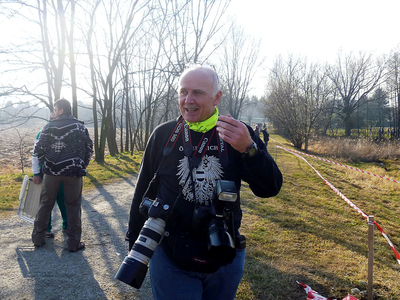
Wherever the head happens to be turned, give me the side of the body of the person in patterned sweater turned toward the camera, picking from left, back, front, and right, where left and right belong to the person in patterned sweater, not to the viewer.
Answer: back

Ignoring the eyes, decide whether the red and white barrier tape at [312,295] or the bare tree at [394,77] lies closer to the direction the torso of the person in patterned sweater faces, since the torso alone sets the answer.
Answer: the bare tree

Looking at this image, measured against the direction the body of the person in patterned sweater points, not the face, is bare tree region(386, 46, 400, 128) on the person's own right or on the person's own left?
on the person's own right

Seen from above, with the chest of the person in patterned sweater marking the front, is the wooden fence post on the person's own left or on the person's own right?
on the person's own right

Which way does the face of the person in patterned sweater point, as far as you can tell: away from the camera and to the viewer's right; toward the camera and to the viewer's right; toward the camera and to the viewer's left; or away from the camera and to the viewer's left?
away from the camera and to the viewer's left

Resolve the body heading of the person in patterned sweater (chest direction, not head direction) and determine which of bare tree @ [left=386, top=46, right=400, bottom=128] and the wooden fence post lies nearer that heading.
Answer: the bare tree

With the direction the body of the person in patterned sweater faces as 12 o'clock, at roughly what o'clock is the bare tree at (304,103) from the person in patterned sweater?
The bare tree is roughly at 2 o'clock from the person in patterned sweater.
